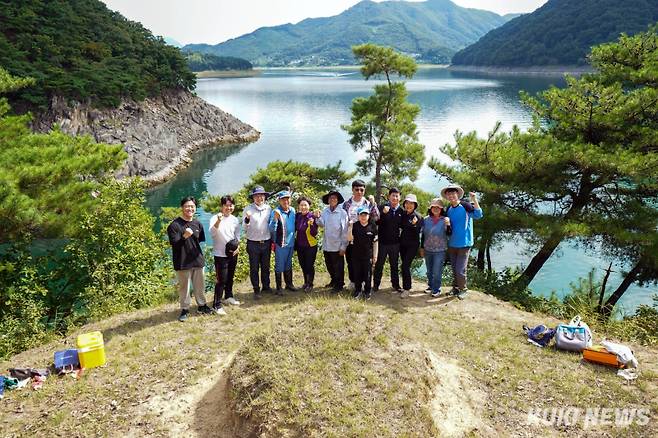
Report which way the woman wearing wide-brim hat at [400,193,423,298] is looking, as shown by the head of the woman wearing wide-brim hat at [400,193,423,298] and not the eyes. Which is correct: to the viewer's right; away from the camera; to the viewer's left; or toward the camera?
toward the camera

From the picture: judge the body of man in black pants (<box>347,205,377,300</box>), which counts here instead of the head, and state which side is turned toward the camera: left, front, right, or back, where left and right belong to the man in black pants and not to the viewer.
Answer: front

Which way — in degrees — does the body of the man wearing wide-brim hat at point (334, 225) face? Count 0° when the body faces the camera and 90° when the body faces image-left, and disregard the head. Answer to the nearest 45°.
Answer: approximately 0°

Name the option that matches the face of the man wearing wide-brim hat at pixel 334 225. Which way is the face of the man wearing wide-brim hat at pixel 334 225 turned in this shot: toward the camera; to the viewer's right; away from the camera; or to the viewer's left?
toward the camera

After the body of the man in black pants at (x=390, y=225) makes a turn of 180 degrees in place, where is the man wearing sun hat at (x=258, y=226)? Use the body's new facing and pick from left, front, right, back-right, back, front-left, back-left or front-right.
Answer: left

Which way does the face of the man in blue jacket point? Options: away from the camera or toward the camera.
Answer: toward the camera

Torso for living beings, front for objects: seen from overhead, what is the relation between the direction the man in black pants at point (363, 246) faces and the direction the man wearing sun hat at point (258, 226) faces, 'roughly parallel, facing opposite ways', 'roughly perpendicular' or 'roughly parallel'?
roughly parallel

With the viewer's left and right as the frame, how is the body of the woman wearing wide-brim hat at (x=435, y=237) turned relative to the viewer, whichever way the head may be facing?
facing the viewer

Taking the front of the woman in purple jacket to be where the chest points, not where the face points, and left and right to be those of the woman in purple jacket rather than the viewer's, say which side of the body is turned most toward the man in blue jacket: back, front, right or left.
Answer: left

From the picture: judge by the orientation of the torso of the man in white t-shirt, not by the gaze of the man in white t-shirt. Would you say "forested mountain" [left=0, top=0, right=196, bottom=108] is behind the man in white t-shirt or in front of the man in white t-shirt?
behind

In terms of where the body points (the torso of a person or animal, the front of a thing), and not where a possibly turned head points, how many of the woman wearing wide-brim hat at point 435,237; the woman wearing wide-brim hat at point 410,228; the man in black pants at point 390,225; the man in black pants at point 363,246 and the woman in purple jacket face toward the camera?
5

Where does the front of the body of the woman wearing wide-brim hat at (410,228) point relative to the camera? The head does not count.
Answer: toward the camera
